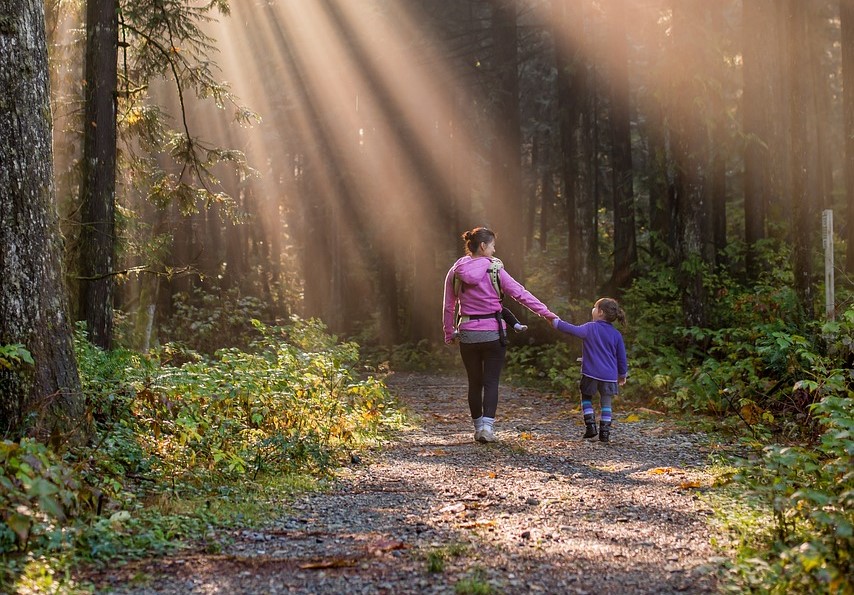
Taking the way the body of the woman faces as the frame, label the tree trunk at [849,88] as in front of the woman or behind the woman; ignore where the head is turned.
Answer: in front

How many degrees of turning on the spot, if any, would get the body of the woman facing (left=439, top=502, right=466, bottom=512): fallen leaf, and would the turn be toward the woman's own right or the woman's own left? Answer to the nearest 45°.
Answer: approximately 180°

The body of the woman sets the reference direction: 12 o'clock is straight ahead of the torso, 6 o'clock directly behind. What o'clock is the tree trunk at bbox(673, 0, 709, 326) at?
The tree trunk is roughly at 1 o'clock from the woman.

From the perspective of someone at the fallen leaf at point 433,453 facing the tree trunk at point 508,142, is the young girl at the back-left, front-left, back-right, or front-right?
front-right

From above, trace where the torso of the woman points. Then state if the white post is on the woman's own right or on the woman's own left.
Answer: on the woman's own right

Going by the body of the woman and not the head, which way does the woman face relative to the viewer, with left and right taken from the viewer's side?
facing away from the viewer

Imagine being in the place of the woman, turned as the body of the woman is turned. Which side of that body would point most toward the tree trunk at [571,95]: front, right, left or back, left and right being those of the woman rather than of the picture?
front

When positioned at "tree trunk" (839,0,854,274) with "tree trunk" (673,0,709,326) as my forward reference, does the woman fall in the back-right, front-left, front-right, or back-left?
front-left

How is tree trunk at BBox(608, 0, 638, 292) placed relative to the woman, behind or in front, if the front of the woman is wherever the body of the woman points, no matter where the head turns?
in front

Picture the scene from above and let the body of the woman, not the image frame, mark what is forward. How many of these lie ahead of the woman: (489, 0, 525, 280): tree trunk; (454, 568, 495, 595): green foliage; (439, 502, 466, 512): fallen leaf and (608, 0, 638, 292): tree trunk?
2

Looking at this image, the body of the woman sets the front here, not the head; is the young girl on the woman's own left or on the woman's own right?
on the woman's own right

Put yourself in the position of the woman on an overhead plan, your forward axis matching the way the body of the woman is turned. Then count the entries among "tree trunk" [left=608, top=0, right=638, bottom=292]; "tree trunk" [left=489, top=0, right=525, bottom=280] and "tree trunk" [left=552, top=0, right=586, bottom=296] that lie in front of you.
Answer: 3

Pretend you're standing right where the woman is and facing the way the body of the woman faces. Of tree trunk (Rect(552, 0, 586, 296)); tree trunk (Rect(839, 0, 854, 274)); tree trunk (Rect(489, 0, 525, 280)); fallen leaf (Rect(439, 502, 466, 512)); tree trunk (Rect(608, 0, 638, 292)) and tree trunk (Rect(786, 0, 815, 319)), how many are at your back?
1
